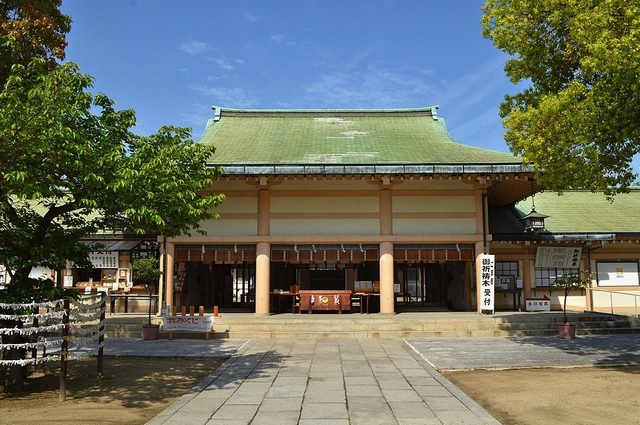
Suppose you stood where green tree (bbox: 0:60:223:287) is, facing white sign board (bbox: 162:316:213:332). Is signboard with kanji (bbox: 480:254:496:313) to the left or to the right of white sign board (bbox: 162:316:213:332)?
right

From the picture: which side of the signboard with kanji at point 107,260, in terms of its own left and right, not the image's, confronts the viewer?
front

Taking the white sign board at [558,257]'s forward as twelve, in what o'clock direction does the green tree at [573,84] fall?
The green tree is roughly at 12 o'clock from the white sign board.

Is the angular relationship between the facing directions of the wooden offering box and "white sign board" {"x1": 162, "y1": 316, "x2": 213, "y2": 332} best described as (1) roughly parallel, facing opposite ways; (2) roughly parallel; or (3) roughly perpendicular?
roughly parallel

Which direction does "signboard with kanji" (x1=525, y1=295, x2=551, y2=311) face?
toward the camera

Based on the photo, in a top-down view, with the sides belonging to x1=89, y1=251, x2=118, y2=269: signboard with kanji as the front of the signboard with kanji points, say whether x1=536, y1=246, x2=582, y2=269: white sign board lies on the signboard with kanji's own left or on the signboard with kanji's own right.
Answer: on the signboard with kanji's own left

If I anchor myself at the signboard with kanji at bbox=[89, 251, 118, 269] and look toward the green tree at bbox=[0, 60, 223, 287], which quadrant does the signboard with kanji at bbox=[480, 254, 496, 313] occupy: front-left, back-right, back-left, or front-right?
front-left

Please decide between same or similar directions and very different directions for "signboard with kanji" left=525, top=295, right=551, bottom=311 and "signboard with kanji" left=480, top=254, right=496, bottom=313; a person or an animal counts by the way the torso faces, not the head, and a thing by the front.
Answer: same or similar directions

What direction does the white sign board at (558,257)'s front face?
toward the camera

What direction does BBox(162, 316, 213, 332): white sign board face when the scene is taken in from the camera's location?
facing the viewer

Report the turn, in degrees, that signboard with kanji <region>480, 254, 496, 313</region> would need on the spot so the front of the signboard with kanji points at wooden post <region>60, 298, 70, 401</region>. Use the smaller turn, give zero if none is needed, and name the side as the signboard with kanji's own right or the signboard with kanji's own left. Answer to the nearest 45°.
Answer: approximately 45° to the signboard with kanji's own right

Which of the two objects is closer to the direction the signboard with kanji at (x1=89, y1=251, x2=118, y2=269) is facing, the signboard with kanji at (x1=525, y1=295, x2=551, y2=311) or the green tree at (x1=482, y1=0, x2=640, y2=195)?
the green tree

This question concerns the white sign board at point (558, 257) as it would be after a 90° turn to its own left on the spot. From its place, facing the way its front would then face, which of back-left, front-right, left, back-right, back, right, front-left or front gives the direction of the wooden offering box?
back-right

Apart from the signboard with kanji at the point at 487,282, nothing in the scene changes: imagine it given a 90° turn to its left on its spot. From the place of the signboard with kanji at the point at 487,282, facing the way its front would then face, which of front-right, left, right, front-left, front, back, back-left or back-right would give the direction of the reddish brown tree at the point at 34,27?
back-right
